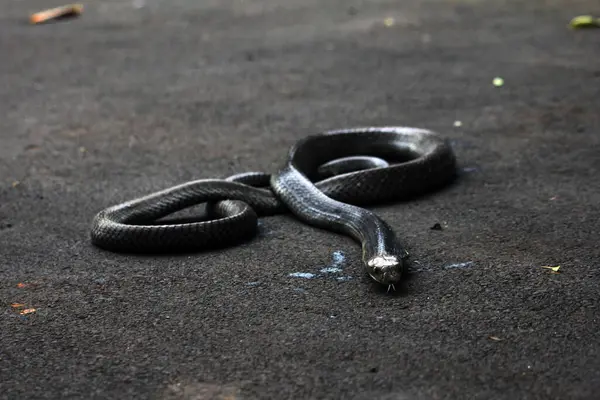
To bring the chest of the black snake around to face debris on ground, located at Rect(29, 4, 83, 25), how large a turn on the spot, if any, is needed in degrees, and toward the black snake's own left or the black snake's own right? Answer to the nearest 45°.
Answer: approximately 180°

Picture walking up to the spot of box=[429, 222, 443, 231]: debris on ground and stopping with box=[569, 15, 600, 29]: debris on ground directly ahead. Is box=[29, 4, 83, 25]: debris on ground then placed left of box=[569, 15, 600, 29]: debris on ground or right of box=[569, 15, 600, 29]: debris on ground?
left

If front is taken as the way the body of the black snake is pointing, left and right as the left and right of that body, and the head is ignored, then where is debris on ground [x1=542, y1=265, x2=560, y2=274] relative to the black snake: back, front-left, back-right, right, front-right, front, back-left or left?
front-left

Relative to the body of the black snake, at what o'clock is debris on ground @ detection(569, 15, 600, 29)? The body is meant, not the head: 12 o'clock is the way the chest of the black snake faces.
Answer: The debris on ground is roughly at 7 o'clock from the black snake.

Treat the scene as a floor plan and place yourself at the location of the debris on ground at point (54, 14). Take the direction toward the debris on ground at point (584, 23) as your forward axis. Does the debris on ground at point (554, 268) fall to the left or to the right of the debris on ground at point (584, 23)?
right

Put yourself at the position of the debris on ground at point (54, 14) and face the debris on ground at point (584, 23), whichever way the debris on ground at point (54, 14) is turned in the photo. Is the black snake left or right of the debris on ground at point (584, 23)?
right

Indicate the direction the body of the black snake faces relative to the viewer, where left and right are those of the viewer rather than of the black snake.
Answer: facing the viewer
